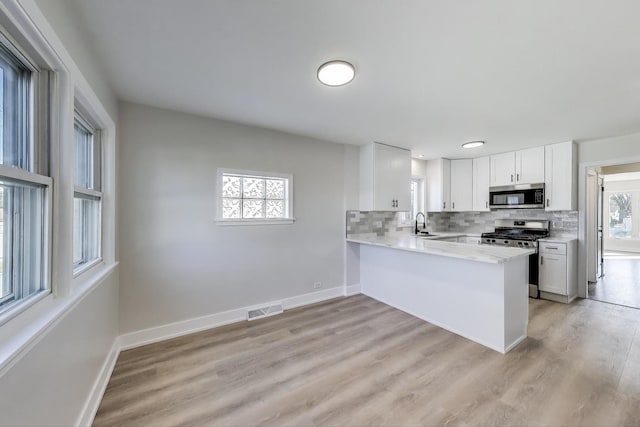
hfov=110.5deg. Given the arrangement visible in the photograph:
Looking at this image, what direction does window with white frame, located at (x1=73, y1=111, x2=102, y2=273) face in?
to the viewer's right

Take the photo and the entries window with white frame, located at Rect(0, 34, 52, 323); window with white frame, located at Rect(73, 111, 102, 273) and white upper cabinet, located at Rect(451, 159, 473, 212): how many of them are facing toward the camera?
1

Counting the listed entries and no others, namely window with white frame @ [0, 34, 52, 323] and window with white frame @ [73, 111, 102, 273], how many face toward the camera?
0

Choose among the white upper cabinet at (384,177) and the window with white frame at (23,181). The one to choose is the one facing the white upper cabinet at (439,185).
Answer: the window with white frame

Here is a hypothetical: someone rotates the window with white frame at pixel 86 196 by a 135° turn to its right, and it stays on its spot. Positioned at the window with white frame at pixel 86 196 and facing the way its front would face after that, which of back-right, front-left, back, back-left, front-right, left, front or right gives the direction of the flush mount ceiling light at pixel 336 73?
left

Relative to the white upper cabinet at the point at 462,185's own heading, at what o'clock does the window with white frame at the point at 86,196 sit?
The window with white frame is roughly at 1 o'clock from the white upper cabinet.

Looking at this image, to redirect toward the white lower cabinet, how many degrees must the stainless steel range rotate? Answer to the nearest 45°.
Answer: approximately 90° to its left

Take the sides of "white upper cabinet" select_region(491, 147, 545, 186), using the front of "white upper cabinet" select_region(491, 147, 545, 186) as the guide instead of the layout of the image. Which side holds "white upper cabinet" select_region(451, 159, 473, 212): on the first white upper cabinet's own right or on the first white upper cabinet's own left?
on the first white upper cabinet's own right

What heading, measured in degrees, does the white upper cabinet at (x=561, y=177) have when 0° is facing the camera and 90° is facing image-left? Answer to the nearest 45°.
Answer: approximately 45°

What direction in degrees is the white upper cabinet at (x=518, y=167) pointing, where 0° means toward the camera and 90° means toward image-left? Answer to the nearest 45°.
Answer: approximately 45°

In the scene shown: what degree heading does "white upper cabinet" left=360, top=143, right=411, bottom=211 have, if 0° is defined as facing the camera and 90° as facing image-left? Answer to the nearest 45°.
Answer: approximately 315°
